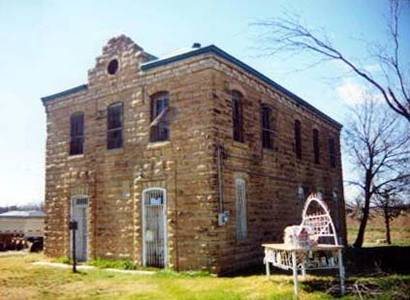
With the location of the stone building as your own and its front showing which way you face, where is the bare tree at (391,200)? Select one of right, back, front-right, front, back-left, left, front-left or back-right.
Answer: back
